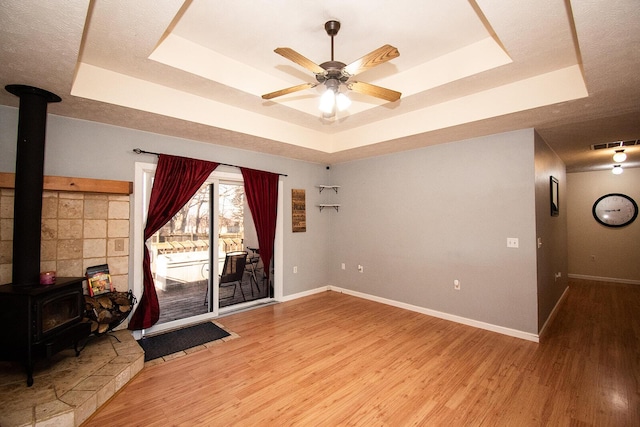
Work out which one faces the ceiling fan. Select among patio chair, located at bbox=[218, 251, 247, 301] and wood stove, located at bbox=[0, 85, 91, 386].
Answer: the wood stove

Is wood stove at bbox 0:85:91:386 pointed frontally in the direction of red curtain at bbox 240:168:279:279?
no

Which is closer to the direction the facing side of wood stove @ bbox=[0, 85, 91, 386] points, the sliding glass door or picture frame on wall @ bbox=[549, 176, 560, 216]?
the picture frame on wall

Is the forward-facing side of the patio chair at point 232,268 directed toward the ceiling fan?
no

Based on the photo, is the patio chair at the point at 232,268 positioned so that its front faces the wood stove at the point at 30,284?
no

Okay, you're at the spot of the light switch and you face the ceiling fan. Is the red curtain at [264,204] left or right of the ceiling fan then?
right

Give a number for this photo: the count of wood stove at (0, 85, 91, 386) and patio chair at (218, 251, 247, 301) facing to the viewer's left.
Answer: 0

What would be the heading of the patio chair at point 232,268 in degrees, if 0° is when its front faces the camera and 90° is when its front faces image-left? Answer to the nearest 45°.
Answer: approximately 225°

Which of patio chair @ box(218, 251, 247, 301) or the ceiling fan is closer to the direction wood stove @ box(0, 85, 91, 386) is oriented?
the ceiling fan

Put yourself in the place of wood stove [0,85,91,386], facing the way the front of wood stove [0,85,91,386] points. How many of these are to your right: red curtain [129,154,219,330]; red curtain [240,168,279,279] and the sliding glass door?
0

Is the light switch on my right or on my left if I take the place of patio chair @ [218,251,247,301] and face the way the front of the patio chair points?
on my right

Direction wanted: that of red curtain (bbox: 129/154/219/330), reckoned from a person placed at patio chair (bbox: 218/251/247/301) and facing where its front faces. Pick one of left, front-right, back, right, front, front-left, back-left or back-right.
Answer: back

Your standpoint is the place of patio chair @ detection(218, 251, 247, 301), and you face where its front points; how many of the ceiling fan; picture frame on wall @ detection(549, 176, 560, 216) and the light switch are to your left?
0

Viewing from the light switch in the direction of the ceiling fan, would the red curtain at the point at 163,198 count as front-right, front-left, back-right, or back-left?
front-right

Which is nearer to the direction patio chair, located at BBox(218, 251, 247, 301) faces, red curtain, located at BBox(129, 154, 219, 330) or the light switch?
the red curtain

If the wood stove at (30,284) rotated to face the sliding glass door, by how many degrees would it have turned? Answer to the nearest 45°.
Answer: approximately 90° to its left
